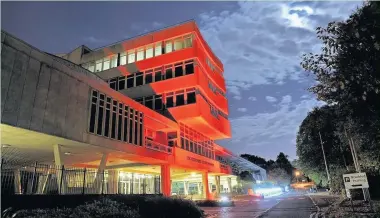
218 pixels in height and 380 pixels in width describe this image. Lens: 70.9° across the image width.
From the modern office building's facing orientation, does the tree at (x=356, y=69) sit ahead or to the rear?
ahead

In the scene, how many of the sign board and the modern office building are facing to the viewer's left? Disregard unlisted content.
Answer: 0

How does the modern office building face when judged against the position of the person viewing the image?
facing the viewer and to the right of the viewer

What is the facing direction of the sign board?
toward the camera

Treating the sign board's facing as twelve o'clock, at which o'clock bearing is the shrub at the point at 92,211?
The shrub is roughly at 2 o'clock from the sign board.

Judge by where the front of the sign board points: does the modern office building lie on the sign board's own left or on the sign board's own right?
on the sign board's own right

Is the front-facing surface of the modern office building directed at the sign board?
yes

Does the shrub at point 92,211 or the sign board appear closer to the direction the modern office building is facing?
the sign board
